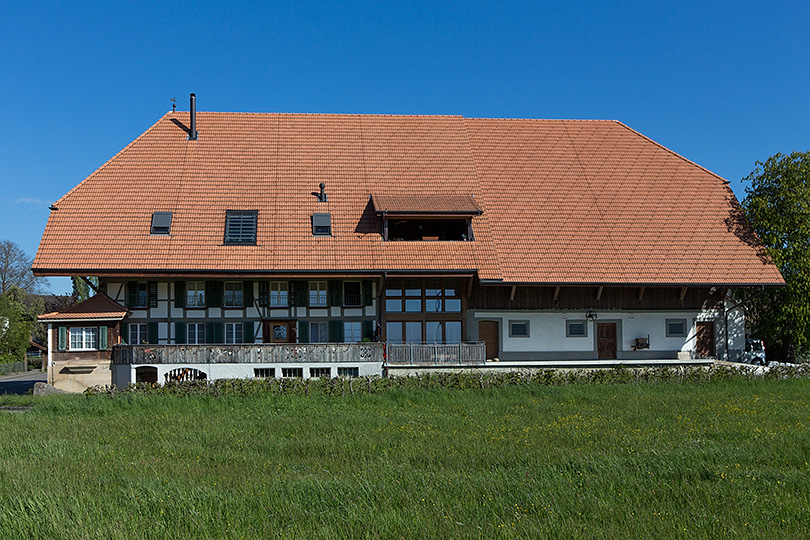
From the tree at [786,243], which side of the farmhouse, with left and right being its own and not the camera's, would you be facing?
left

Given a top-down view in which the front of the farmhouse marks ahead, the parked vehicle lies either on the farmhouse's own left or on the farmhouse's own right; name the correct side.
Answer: on the farmhouse's own left

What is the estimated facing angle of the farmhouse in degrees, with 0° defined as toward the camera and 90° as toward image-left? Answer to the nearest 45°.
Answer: approximately 0°
